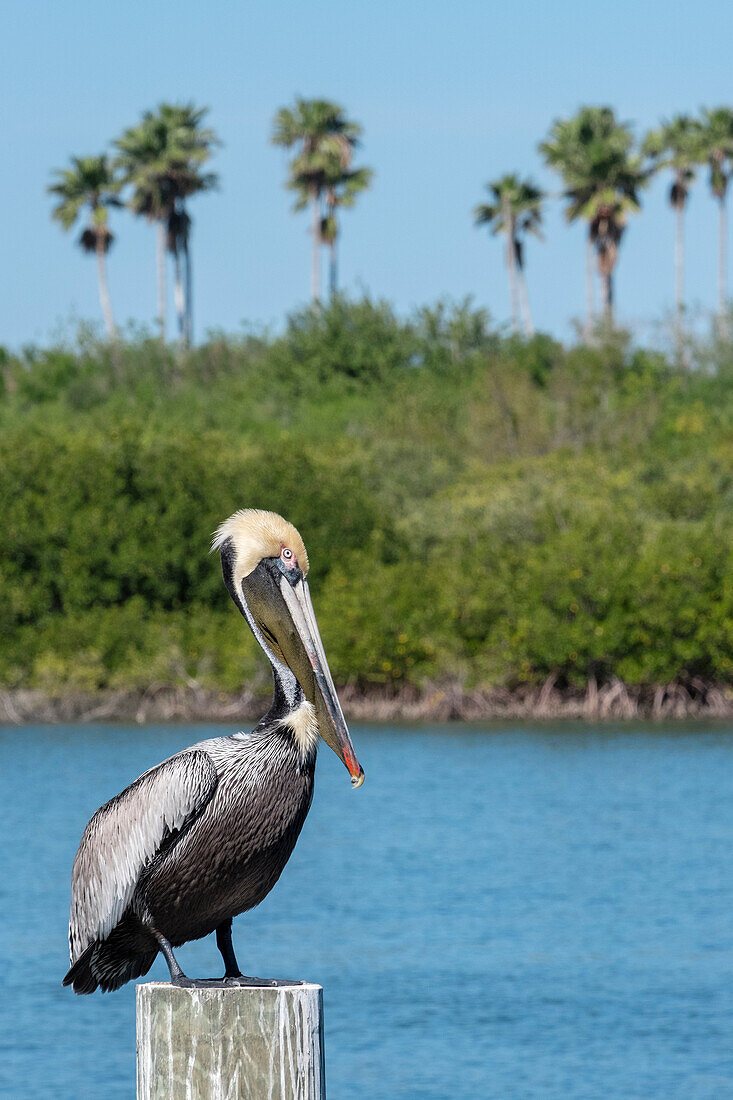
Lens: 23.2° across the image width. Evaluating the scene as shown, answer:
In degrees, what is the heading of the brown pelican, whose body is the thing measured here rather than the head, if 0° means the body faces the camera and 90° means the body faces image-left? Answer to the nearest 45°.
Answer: approximately 270°
